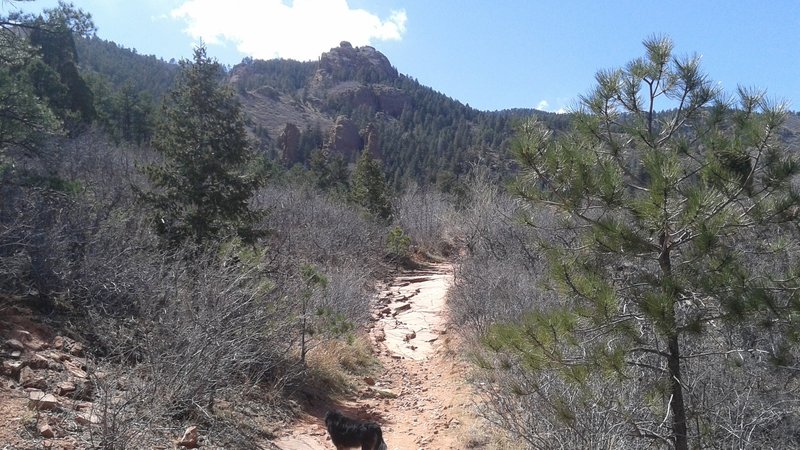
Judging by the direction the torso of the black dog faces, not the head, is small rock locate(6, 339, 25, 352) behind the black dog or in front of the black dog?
in front

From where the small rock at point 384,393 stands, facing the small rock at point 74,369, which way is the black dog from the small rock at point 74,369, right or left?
left

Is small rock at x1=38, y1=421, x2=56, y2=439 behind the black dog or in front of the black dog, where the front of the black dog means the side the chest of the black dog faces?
in front

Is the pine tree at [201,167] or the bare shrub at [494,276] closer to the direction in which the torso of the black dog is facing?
the pine tree

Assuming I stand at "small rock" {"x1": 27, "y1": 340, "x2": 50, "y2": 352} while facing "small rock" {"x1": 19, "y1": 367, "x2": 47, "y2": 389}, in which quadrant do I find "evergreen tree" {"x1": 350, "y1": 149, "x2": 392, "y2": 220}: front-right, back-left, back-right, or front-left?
back-left

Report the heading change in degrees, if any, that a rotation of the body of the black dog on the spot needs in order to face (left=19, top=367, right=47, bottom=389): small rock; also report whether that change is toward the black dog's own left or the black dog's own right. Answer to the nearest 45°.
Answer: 0° — it already faces it
